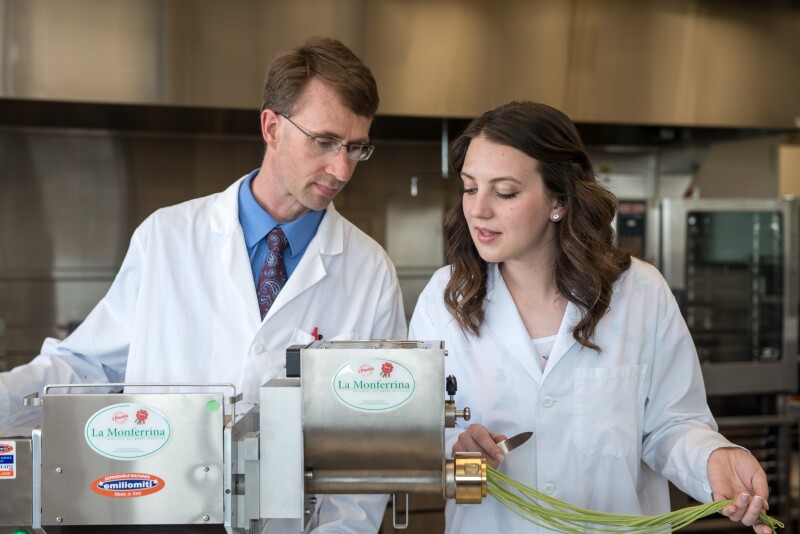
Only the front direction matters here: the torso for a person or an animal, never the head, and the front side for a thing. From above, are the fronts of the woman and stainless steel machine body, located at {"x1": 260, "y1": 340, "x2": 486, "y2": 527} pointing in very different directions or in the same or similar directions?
same or similar directions

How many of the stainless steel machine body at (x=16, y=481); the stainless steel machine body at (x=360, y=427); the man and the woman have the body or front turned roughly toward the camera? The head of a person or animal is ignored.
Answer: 4

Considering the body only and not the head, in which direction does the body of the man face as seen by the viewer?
toward the camera

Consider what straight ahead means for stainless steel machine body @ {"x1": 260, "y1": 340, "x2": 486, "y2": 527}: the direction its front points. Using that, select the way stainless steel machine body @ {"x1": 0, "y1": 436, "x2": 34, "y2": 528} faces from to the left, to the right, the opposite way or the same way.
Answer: the same way

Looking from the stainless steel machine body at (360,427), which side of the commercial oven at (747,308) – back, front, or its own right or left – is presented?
front

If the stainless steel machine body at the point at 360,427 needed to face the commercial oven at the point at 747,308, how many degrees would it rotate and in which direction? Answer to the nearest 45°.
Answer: approximately 135° to its left

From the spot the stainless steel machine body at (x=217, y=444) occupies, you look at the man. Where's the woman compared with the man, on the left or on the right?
right

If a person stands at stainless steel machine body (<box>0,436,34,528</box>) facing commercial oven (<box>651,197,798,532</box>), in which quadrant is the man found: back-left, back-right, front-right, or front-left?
front-left

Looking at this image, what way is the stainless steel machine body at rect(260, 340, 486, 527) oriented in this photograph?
toward the camera

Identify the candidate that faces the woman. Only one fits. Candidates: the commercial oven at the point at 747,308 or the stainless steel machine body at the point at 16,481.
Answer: the commercial oven

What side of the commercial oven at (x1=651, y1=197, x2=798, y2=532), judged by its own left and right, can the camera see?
front

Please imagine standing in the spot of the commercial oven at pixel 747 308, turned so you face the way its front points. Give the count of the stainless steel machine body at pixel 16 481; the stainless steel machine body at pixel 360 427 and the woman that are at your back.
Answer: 0

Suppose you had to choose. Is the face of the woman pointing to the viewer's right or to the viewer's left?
to the viewer's left

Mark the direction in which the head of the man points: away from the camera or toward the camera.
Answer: toward the camera
